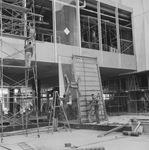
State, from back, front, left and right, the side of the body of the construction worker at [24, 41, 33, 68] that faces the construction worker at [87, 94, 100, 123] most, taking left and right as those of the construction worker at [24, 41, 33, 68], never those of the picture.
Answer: right

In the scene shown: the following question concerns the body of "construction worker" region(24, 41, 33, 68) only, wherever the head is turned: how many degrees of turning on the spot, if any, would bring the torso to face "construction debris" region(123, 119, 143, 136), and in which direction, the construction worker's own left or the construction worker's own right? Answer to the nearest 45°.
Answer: approximately 135° to the construction worker's own right

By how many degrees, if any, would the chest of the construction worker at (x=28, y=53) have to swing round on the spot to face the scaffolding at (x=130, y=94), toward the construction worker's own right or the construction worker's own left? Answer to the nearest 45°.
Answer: approximately 45° to the construction worker's own right

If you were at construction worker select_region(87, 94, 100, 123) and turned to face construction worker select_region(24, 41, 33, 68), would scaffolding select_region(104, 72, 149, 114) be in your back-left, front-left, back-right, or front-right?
back-right

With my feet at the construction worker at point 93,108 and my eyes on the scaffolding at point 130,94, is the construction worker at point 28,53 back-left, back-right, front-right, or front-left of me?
back-left

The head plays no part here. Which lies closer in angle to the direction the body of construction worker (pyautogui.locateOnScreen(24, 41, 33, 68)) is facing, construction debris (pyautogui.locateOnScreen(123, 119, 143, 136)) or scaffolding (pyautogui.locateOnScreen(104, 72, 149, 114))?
the scaffolding

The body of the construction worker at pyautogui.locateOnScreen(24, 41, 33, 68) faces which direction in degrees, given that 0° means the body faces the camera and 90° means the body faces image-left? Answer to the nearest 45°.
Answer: approximately 180°
